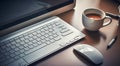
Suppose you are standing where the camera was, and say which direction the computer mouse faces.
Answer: facing away from the viewer and to the left of the viewer

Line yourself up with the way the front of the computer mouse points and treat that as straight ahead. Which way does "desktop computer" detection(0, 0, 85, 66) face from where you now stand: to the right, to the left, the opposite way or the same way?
the opposite way
